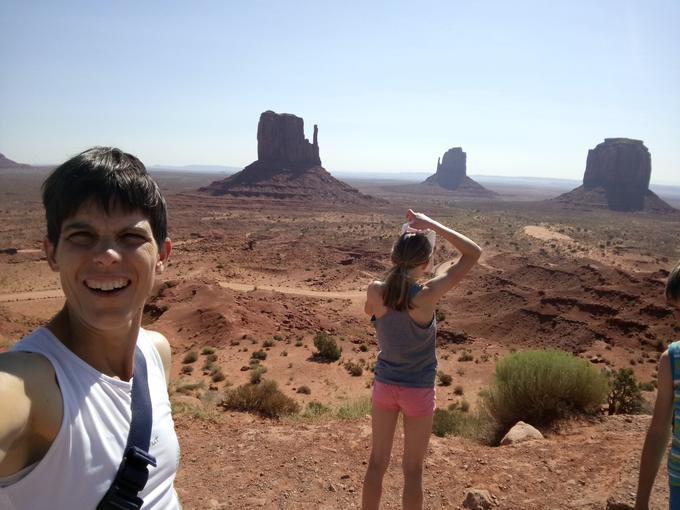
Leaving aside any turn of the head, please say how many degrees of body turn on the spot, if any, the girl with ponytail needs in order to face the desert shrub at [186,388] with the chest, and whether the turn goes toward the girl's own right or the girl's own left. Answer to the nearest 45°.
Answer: approximately 45° to the girl's own left

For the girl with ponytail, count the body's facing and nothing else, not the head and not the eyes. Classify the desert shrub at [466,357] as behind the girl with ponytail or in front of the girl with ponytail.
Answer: in front

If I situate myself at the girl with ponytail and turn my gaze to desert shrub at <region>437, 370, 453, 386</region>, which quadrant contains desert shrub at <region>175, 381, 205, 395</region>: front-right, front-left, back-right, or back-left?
front-left

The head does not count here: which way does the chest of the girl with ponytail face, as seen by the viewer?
away from the camera

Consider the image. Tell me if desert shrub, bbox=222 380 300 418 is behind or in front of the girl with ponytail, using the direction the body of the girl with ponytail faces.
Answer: in front

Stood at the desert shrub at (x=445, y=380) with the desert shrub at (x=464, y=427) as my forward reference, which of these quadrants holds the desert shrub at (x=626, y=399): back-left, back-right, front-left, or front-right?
front-left

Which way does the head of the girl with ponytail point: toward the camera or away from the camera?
away from the camera

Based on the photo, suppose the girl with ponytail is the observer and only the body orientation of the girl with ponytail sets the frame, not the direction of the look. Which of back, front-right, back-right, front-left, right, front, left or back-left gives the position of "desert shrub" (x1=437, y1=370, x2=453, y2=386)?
front

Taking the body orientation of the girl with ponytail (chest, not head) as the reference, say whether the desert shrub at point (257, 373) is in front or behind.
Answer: in front

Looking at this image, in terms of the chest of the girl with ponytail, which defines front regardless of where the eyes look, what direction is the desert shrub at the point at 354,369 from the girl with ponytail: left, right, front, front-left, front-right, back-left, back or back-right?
front
